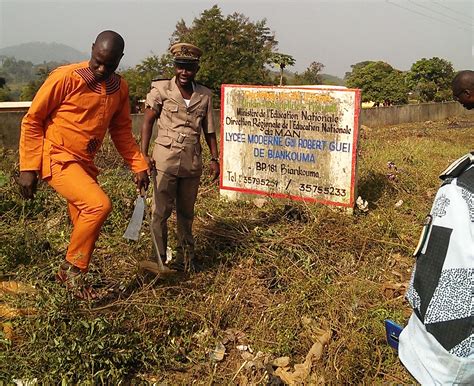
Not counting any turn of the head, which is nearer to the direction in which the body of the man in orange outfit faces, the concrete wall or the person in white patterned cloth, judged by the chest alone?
the person in white patterned cloth

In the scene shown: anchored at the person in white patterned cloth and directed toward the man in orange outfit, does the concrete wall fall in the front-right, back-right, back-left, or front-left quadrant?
front-right

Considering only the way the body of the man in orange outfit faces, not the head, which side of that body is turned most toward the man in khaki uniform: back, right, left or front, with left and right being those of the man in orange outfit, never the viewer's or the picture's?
left

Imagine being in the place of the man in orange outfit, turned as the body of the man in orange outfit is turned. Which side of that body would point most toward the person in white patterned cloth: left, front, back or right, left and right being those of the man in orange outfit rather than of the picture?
front

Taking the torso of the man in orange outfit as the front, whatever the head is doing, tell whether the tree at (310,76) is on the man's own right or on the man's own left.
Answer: on the man's own left

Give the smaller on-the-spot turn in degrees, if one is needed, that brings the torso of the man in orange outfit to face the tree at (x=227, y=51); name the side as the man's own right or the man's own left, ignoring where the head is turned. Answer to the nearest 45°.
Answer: approximately 135° to the man's own left

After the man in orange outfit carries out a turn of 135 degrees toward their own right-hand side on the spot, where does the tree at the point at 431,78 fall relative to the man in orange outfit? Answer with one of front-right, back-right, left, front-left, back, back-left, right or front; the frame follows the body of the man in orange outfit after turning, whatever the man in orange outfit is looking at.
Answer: back-right

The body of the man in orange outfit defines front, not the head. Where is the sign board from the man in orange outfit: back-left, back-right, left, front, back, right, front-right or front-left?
left

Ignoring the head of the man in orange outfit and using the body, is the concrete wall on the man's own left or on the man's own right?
on the man's own left

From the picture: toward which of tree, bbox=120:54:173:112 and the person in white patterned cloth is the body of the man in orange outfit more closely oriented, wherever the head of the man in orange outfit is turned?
the person in white patterned cloth

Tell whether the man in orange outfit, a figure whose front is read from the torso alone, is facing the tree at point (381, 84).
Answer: no

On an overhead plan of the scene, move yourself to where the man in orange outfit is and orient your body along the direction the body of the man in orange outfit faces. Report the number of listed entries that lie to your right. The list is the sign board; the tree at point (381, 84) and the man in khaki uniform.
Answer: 0
